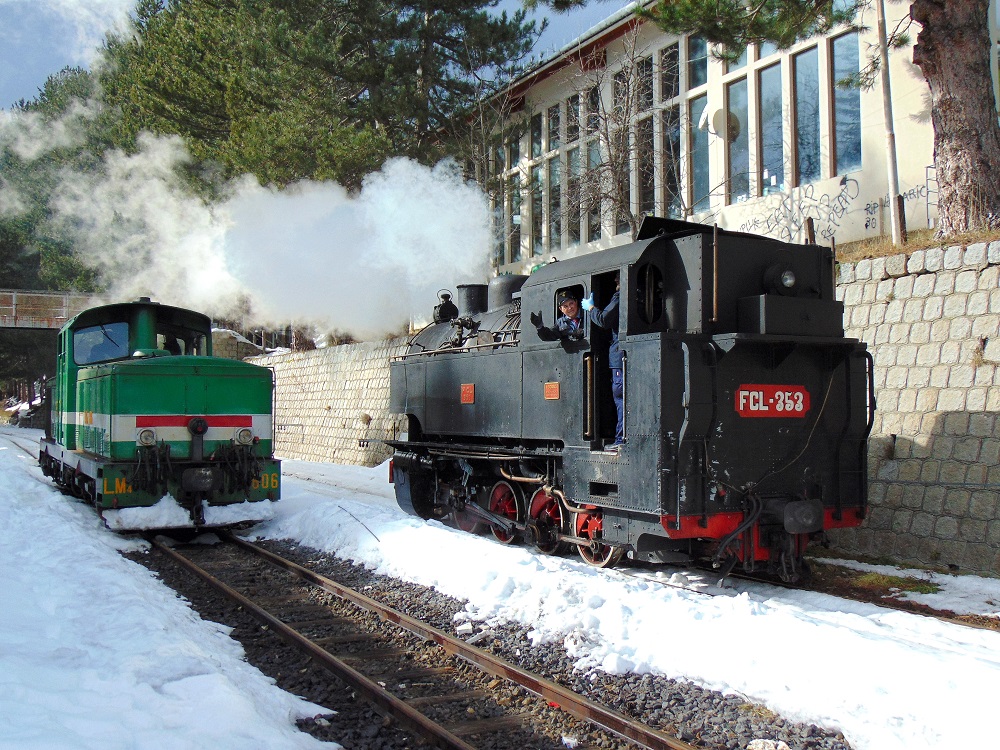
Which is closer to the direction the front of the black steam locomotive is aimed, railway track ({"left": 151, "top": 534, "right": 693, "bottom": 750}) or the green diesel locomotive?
the green diesel locomotive

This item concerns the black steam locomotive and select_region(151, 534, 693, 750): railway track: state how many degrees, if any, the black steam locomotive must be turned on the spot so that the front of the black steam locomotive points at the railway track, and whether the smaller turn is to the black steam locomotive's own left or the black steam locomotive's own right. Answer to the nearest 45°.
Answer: approximately 90° to the black steam locomotive's own left

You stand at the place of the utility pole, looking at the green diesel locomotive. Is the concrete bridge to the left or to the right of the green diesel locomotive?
right

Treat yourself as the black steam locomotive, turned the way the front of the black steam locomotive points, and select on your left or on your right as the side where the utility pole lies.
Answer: on your right

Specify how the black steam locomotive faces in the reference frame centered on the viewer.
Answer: facing away from the viewer and to the left of the viewer

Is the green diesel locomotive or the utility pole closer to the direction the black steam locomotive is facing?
the green diesel locomotive
